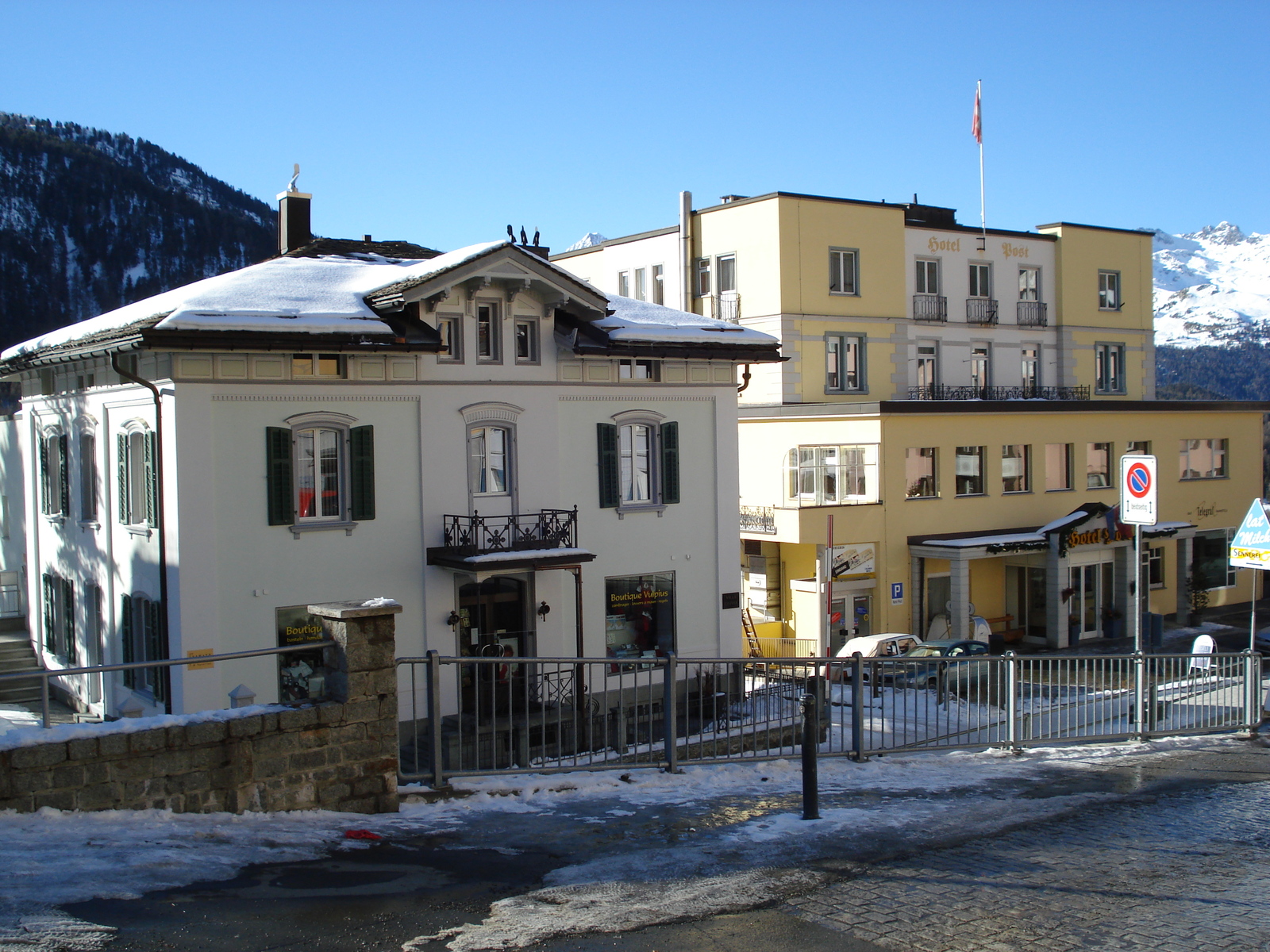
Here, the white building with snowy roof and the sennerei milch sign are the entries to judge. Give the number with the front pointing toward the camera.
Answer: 2

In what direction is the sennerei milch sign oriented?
toward the camera

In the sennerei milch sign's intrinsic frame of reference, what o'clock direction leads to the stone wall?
The stone wall is roughly at 1 o'clock from the sennerei milch sign.

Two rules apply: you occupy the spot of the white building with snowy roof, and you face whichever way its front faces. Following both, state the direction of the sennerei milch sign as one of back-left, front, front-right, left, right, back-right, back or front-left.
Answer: front-left

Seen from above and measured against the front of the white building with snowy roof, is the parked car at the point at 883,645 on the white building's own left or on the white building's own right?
on the white building's own left

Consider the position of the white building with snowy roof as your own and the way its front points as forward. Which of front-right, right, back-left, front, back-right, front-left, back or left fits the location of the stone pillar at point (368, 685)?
front

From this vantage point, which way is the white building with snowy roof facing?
toward the camera

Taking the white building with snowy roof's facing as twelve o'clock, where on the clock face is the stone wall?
The stone wall is roughly at 12 o'clock from the white building with snowy roof.

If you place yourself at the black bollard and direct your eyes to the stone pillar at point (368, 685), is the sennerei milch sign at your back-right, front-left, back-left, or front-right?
back-right

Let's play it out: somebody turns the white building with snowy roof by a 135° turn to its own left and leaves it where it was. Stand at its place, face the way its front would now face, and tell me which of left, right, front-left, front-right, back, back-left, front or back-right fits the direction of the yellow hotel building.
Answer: front
